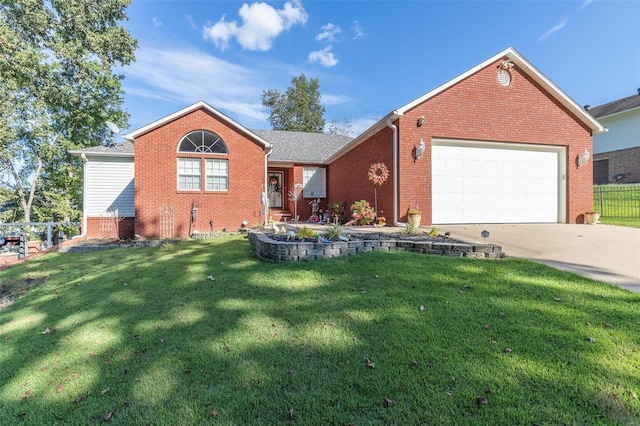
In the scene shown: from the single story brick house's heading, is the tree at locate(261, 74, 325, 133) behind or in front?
behind

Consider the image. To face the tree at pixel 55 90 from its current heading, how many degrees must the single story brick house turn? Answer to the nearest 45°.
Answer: approximately 90° to its right

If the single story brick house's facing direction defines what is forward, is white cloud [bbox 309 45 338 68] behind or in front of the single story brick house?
behind

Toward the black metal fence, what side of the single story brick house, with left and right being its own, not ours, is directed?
left

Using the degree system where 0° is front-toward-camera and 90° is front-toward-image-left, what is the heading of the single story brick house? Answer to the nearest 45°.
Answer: approximately 0°

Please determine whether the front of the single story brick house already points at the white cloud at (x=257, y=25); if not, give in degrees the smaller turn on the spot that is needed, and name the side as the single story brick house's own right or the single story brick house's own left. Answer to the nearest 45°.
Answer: approximately 135° to the single story brick house's own right

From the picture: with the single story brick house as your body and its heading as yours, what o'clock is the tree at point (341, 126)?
The tree is roughly at 6 o'clock from the single story brick house.

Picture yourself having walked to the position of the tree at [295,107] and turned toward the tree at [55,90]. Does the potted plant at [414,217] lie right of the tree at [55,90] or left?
left

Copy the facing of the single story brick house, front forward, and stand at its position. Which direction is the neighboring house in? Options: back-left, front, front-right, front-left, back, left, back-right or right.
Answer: back-left
